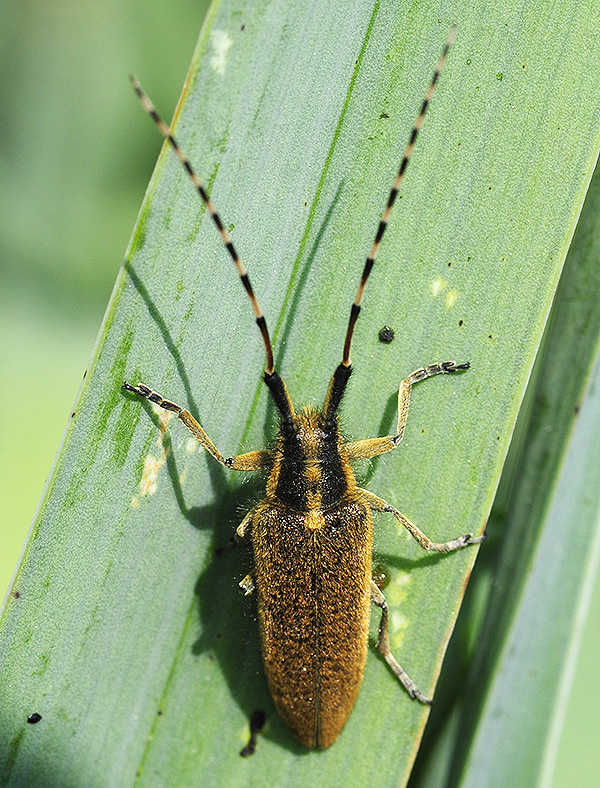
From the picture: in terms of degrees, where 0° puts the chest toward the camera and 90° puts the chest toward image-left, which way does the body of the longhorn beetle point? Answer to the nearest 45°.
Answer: approximately 180°
